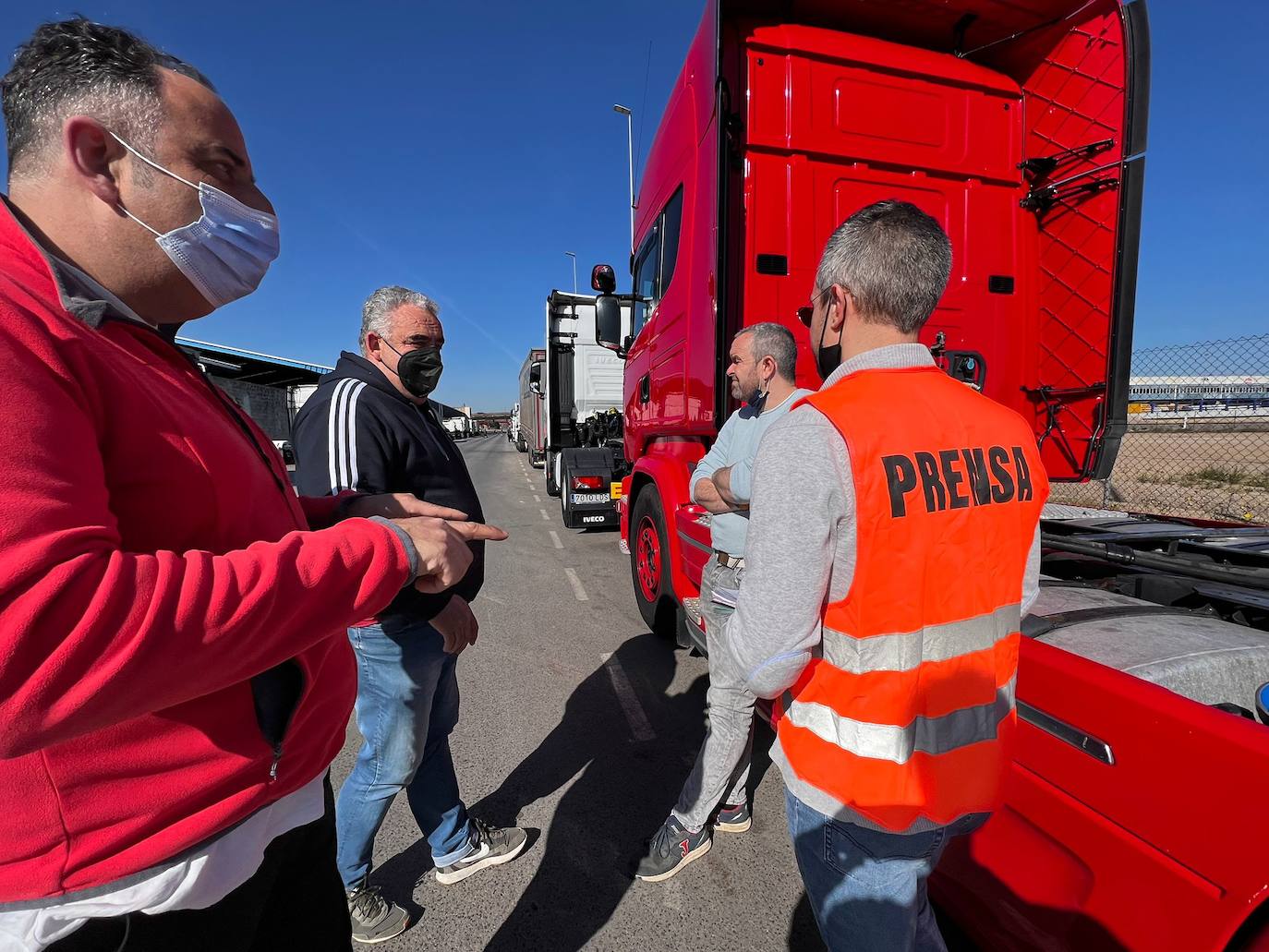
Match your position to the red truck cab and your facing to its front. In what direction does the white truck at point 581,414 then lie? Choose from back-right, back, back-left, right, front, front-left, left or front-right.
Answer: front

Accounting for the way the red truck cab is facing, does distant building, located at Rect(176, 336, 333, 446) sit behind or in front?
in front

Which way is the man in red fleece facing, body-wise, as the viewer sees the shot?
to the viewer's right

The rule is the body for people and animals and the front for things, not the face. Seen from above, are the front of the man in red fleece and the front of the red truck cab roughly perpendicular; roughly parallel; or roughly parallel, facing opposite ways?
roughly perpendicular

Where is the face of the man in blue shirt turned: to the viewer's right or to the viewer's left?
to the viewer's left

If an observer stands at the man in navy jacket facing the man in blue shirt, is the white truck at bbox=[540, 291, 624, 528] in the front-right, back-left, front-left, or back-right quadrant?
front-left

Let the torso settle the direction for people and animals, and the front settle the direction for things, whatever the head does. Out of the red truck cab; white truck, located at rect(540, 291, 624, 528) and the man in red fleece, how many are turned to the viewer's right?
1

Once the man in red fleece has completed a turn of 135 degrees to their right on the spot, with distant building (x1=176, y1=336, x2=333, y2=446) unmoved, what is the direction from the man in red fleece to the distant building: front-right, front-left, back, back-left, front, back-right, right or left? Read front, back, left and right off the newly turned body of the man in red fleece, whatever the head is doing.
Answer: back-right

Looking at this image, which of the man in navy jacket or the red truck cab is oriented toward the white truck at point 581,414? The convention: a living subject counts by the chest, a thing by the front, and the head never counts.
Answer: the red truck cab

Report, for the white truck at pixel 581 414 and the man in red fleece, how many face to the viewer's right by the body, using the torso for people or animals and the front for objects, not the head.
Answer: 1

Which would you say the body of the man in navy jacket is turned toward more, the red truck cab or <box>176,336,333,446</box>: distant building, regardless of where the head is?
the red truck cab

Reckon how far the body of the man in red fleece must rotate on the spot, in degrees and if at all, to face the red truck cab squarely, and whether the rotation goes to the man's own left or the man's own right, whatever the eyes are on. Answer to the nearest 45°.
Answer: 0° — they already face it
